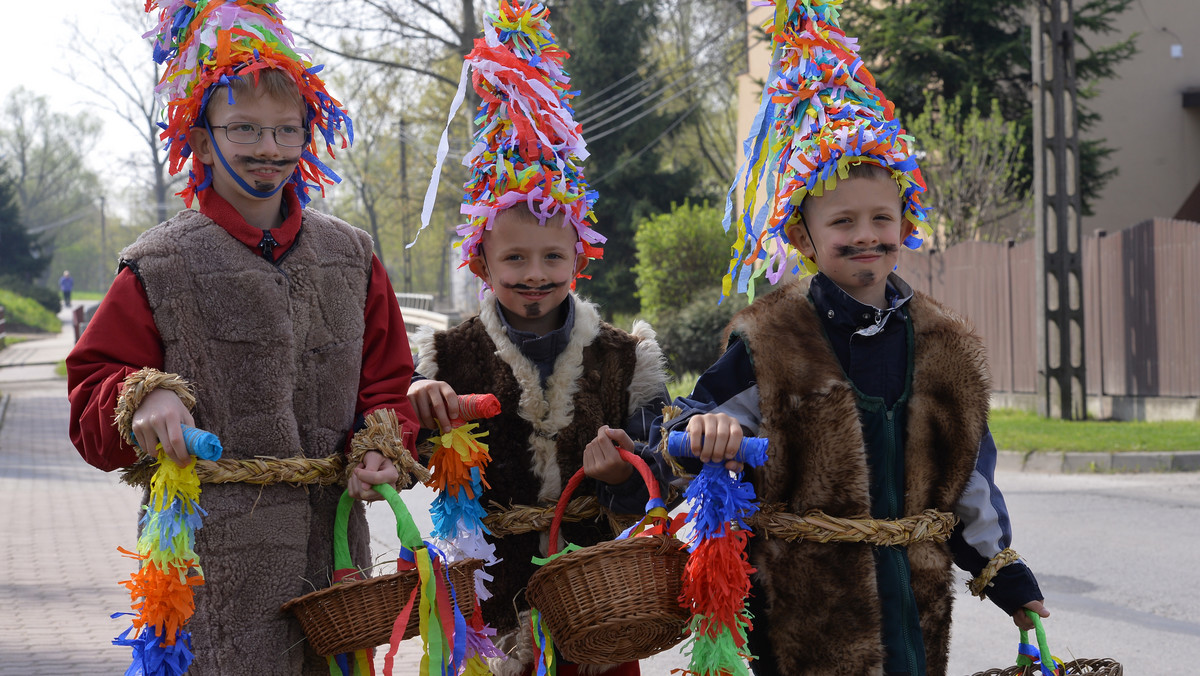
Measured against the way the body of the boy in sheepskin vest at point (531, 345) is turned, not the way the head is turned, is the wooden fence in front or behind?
behind

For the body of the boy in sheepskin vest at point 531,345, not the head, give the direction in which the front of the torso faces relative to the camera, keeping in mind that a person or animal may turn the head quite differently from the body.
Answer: toward the camera

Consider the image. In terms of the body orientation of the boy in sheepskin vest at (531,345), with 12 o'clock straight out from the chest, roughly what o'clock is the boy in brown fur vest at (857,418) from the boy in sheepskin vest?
The boy in brown fur vest is roughly at 10 o'clock from the boy in sheepskin vest.

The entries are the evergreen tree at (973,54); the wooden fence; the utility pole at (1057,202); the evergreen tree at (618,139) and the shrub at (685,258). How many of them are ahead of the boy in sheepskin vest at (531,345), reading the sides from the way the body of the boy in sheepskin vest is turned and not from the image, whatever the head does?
0

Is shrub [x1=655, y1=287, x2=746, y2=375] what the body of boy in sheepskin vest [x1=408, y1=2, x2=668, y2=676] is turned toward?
no

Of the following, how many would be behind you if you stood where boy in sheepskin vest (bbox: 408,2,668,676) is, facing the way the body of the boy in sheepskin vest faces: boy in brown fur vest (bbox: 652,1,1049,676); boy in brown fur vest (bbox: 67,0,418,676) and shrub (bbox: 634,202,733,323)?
1

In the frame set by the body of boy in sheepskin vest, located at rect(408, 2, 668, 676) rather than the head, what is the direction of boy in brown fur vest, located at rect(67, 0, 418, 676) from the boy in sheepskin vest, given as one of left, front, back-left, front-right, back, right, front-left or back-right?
front-right

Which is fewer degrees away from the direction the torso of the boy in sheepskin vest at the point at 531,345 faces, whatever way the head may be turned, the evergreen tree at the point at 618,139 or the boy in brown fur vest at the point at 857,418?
the boy in brown fur vest

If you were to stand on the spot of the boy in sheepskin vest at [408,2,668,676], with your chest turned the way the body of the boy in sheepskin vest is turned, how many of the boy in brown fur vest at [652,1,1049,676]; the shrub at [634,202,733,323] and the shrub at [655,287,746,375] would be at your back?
2

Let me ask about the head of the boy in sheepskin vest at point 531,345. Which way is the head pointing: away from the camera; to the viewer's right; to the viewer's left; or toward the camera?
toward the camera

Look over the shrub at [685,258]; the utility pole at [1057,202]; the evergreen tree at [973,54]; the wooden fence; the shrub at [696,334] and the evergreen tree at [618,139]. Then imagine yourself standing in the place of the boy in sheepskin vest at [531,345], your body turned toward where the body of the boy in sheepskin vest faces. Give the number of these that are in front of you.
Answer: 0

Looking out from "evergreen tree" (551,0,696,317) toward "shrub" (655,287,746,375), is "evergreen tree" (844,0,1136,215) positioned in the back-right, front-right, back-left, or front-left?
front-left

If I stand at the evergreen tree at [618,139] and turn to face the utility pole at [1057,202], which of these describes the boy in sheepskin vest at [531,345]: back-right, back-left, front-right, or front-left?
front-right

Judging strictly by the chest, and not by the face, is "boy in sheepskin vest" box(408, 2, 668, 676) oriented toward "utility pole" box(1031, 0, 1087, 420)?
no

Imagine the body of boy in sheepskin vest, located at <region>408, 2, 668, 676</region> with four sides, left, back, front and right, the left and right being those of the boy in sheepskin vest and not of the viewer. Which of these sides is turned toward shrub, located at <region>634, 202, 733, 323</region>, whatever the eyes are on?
back

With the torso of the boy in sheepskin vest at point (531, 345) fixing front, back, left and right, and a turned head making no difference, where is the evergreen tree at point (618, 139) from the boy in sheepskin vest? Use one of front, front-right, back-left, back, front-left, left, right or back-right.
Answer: back

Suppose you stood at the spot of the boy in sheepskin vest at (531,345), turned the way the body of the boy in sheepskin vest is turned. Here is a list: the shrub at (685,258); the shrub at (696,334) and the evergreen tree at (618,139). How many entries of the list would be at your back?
3

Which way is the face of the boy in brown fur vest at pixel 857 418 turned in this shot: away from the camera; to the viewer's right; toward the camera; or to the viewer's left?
toward the camera
